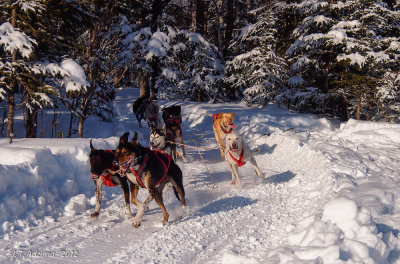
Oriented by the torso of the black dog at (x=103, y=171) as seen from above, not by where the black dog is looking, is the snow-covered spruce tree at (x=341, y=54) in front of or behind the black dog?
behind

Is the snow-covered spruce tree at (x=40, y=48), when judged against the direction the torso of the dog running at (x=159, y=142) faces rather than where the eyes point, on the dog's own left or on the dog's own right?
on the dog's own right

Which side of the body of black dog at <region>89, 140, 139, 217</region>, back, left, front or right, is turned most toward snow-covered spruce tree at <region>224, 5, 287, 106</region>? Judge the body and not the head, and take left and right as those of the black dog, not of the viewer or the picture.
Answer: back

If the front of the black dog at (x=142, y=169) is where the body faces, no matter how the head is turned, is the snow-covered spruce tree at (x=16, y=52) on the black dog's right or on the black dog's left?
on the black dog's right

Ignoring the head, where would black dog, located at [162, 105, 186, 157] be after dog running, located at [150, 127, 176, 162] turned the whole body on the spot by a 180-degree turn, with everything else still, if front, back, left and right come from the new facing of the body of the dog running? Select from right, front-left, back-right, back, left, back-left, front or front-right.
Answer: front-left

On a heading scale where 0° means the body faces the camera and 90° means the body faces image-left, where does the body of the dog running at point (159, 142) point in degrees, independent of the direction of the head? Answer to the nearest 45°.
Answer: approximately 45°

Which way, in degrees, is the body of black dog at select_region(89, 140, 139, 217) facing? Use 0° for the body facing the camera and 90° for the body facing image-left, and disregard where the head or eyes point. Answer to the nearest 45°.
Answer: approximately 45°

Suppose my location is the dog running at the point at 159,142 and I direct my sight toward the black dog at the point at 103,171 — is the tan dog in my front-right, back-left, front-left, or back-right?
back-left

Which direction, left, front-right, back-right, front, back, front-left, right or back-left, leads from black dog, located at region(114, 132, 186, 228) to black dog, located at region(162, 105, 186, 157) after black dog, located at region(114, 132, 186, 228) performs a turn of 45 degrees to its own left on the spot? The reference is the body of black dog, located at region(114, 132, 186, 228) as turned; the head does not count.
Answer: back

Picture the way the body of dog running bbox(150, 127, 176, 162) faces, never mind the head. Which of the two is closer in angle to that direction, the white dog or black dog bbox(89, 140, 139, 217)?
the black dog

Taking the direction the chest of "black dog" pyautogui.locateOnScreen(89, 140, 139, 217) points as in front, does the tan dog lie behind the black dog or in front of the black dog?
behind
